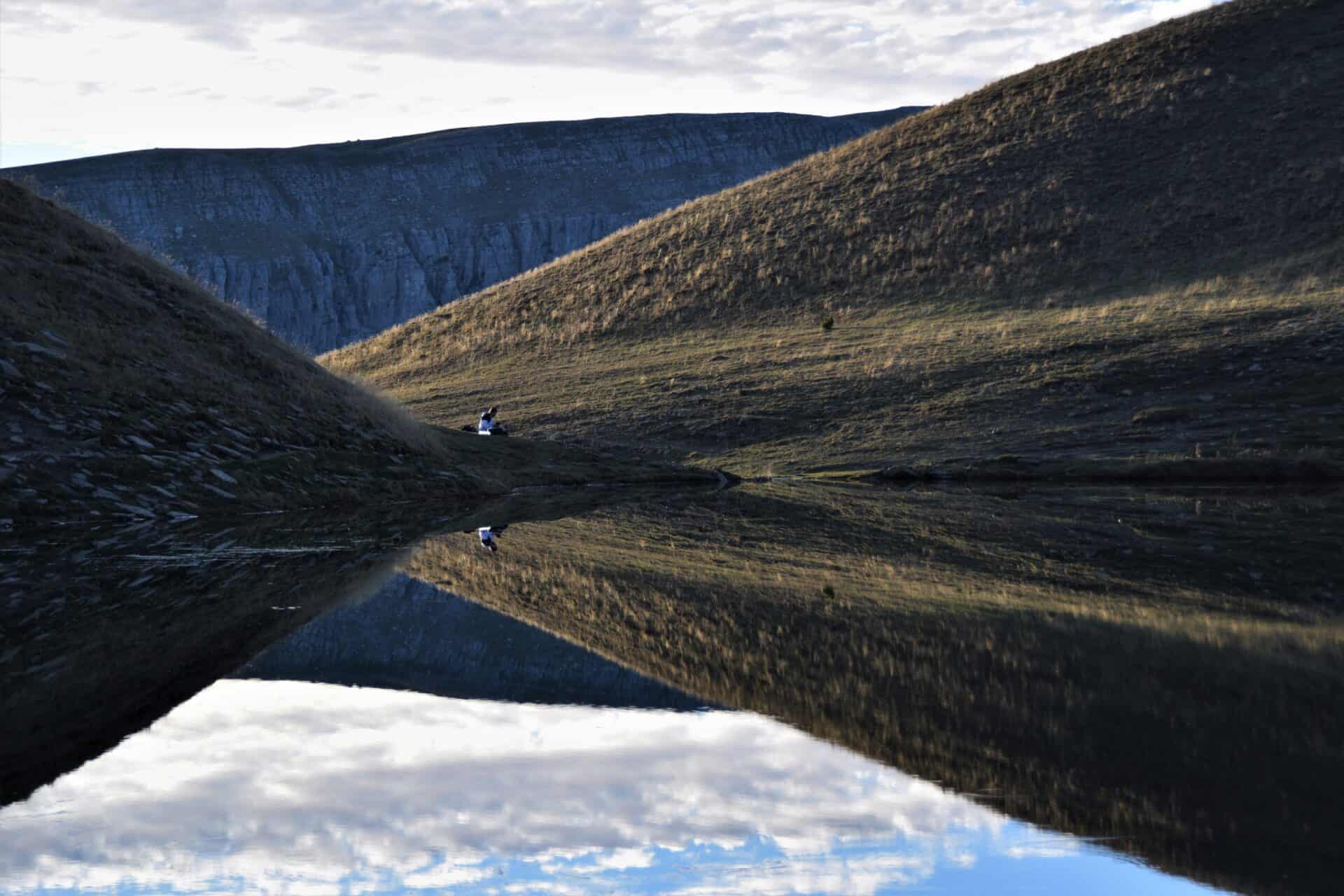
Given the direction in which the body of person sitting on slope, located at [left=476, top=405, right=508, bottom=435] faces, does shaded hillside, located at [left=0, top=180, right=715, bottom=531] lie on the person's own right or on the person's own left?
on the person's own right
